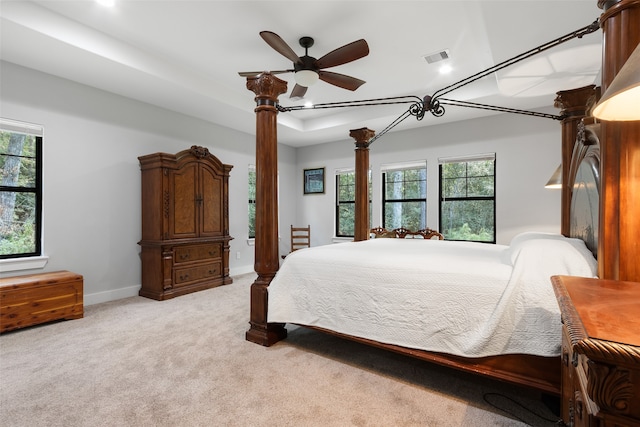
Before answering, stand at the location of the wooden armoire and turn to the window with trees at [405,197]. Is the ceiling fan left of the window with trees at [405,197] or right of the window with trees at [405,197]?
right

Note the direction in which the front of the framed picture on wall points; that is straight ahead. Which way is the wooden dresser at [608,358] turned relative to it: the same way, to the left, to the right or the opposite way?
to the right

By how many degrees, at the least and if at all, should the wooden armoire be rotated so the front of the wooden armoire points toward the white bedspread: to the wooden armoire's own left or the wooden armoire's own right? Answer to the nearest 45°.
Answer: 0° — it already faces it

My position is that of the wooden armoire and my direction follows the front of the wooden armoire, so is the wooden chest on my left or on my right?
on my right

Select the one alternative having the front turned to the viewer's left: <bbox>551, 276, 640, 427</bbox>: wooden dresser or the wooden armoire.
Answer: the wooden dresser

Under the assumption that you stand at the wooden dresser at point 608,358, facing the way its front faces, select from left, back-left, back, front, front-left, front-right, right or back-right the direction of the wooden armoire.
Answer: front

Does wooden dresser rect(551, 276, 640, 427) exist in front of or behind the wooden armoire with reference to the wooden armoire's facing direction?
in front

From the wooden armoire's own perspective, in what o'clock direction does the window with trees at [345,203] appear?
The window with trees is roughly at 10 o'clock from the wooden armoire.

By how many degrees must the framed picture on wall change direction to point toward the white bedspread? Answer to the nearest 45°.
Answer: approximately 45° to its left

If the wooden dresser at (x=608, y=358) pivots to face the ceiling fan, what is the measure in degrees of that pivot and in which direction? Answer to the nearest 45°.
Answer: approximately 45° to its right

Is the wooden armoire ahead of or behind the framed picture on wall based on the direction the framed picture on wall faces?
ahead

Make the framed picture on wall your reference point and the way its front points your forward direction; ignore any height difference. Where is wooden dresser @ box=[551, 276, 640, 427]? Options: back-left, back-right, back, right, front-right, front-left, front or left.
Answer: front-left

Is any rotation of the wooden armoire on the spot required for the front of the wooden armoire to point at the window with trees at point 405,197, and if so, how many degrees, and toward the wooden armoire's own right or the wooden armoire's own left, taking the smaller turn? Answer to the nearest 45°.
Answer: approximately 45° to the wooden armoire's own left

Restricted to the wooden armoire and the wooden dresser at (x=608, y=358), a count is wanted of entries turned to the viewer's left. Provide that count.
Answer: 1

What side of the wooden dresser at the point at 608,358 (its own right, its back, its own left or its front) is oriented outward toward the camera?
left
